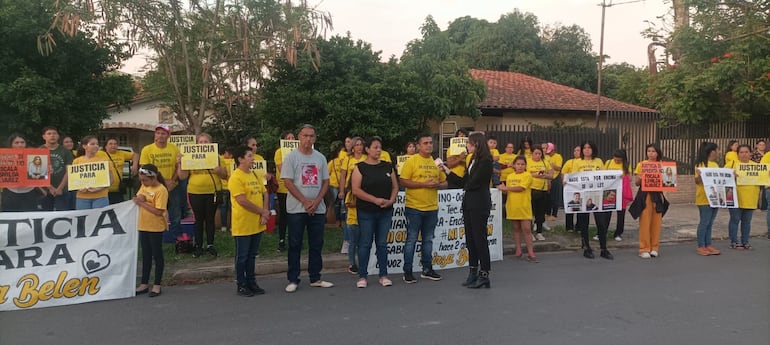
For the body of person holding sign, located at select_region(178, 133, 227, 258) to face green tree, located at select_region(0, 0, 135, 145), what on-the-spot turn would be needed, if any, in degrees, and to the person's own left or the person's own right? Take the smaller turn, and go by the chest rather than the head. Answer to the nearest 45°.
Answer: approximately 135° to the person's own right

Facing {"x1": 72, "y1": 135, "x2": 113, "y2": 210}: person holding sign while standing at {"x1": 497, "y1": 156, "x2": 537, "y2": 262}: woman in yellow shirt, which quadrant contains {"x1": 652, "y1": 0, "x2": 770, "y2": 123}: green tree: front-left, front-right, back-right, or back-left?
back-right

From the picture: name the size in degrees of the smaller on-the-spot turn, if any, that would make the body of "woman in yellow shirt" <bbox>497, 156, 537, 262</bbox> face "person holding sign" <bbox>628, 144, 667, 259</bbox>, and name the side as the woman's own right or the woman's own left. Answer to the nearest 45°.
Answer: approximately 135° to the woman's own left

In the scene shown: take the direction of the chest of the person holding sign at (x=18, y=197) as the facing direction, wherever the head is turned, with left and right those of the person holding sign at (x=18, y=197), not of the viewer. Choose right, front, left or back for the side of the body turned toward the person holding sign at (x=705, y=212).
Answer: left

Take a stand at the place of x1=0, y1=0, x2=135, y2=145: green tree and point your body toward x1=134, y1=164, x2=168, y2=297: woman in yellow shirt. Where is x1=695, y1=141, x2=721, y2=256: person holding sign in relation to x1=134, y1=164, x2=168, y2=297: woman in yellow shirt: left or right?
left

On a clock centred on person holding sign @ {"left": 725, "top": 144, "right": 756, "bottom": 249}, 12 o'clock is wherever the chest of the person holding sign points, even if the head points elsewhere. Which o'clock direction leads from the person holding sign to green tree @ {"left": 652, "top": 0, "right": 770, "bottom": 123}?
The green tree is roughly at 6 o'clock from the person holding sign.

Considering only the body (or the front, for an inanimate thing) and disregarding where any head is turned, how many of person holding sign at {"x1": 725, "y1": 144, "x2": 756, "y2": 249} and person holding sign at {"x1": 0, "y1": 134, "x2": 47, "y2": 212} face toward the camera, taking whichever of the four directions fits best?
2

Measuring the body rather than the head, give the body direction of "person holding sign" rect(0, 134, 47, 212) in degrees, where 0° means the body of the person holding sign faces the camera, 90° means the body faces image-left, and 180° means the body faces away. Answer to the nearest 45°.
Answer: approximately 0°
